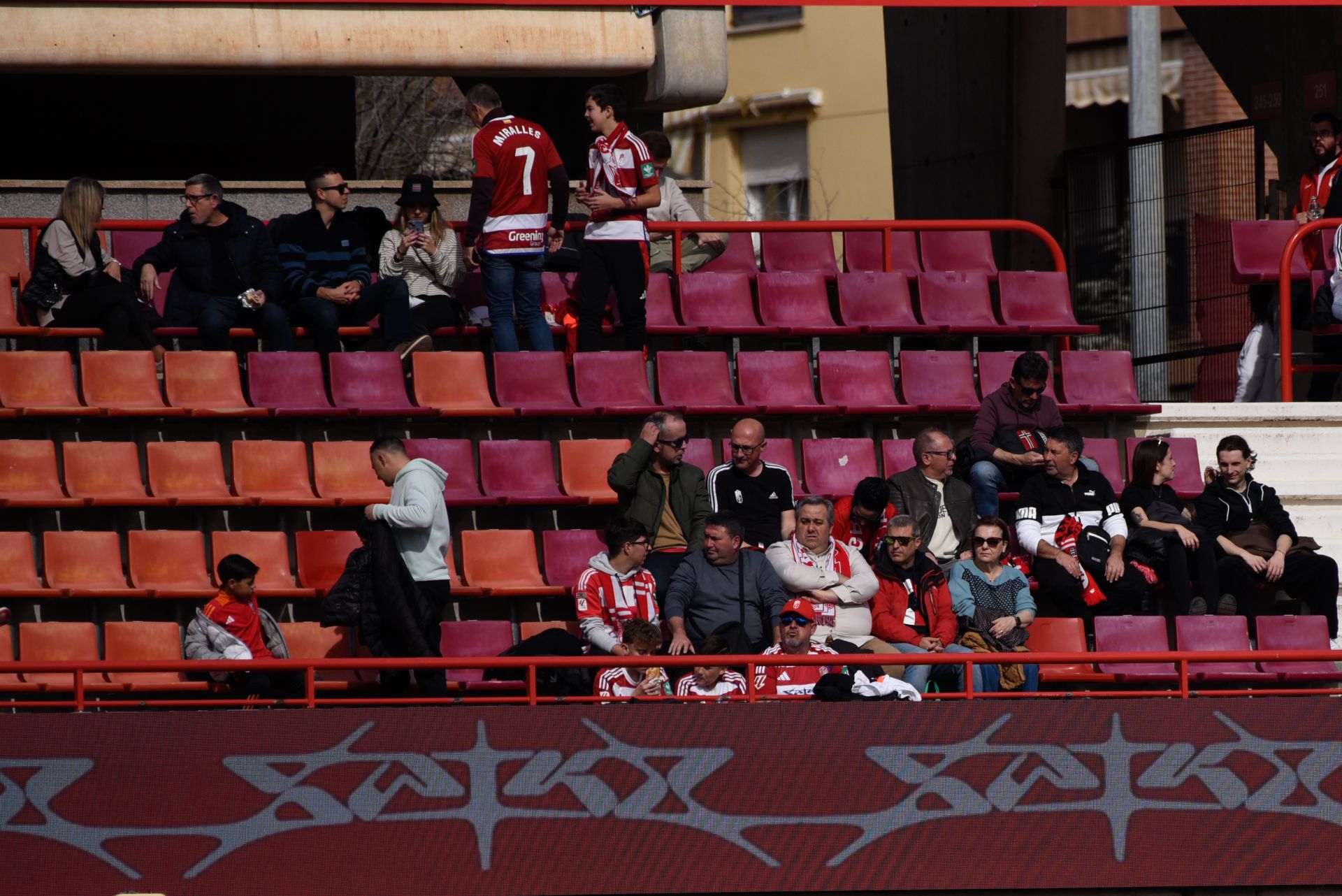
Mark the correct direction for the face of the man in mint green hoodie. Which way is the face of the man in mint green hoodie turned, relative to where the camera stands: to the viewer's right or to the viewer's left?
to the viewer's left

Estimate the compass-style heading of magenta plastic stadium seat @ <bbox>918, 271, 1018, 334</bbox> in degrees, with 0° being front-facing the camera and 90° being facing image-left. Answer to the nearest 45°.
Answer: approximately 315°

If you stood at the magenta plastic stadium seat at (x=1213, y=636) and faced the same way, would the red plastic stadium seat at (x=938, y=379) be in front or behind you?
behind

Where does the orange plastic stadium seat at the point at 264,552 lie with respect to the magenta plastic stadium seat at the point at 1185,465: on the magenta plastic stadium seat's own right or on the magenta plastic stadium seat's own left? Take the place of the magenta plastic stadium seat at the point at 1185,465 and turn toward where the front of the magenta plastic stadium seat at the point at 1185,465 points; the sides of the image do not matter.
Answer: on the magenta plastic stadium seat's own right

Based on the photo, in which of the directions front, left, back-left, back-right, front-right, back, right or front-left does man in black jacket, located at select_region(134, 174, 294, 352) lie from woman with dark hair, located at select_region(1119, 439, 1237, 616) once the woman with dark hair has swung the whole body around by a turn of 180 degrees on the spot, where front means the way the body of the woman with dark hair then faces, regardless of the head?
front-left

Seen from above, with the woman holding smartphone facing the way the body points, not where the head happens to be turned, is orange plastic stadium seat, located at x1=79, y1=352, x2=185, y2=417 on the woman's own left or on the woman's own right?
on the woman's own right

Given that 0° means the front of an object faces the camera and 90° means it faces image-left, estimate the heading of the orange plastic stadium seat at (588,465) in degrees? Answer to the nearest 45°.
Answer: approximately 315°

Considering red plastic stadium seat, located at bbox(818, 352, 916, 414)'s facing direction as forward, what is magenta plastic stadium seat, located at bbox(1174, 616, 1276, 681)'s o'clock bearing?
magenta plastic stadium seat, located at bbox(1174, 616, 1276, 681) is roughly at 12 o'clock from red plastic stadium seat, located at bbox(818, 352, 916, 414).

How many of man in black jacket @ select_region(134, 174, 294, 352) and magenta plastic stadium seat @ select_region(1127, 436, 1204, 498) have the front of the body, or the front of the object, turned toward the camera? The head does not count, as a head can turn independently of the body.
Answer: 2
